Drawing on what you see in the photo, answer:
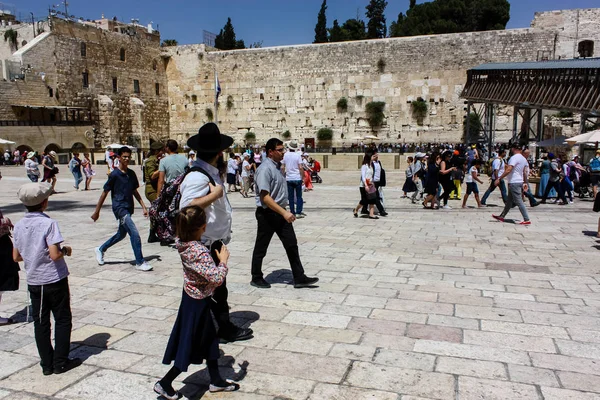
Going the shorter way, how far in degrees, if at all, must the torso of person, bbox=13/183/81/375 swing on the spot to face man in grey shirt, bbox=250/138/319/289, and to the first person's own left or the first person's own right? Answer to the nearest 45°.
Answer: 0° — they already face them

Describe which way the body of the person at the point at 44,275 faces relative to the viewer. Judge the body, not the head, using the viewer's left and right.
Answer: facing away from the viewer and to the right of the viewer

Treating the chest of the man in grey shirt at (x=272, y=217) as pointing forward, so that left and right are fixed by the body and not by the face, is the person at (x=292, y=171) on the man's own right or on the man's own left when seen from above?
on the man's own left

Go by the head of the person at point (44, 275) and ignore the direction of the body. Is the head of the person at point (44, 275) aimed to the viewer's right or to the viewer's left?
to the viewer's right

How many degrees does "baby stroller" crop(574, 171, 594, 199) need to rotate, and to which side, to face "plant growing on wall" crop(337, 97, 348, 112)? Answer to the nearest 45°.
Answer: approximately 180°
